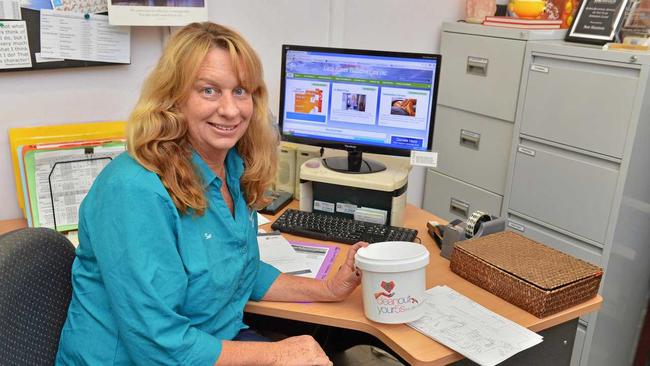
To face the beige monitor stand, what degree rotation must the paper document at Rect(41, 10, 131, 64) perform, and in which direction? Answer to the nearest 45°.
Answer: approximately 45° to its left

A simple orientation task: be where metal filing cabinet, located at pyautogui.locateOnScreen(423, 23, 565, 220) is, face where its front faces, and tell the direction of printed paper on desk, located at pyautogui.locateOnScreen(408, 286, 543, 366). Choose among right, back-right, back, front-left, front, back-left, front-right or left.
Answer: front-left

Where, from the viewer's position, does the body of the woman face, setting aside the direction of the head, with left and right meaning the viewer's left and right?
facing the viewer and to the right of the viewer

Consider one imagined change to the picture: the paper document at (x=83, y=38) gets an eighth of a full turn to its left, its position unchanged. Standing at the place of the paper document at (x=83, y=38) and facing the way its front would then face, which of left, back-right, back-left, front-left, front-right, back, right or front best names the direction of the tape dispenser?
front

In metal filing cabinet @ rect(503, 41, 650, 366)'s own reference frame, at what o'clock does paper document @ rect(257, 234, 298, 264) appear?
The paper document is roughly at 12 o'clock from the metal filing cabinet.
